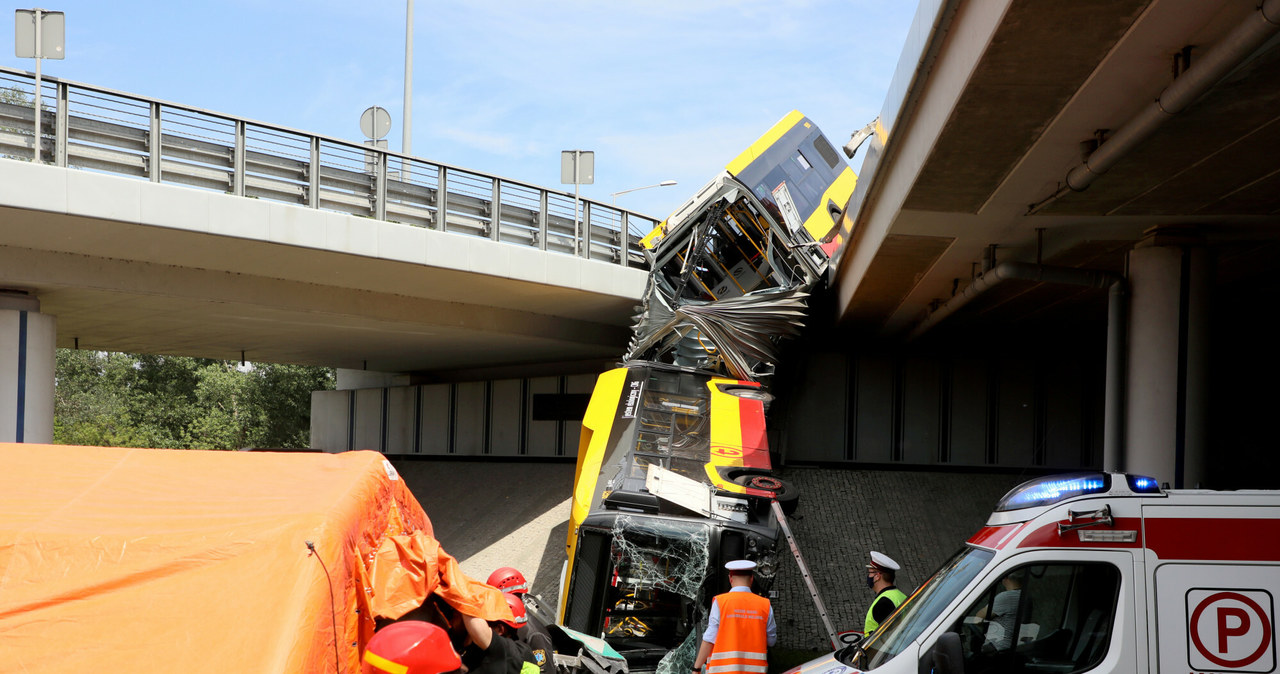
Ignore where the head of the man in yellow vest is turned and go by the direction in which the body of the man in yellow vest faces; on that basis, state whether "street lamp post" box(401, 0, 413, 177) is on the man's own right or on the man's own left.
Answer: on the man's own right

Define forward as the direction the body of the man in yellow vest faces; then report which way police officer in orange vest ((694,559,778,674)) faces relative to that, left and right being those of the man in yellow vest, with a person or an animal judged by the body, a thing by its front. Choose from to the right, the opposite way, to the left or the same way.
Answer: to the right

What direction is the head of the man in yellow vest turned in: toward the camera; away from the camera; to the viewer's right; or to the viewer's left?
to the viewer's left

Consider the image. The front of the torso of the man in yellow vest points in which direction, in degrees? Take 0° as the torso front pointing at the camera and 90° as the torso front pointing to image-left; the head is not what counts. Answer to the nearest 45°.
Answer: approximately 90°

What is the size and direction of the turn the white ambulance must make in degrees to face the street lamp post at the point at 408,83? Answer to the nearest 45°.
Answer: approximately 45° to its right

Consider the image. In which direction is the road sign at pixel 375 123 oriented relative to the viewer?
away from the camera

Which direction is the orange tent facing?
to the viewer's right

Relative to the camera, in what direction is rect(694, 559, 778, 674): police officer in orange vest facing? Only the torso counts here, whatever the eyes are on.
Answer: away from the camera

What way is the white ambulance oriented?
to the viewer's left

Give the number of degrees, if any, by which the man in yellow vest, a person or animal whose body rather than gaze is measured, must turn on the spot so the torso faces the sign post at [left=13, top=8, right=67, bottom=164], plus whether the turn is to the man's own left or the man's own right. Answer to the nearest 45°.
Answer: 0° — they already face it

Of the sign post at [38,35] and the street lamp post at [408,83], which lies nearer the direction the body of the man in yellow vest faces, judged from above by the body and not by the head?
the sign post

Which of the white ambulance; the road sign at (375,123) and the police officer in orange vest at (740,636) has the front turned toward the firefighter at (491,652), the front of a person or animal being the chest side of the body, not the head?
the white ambulance
